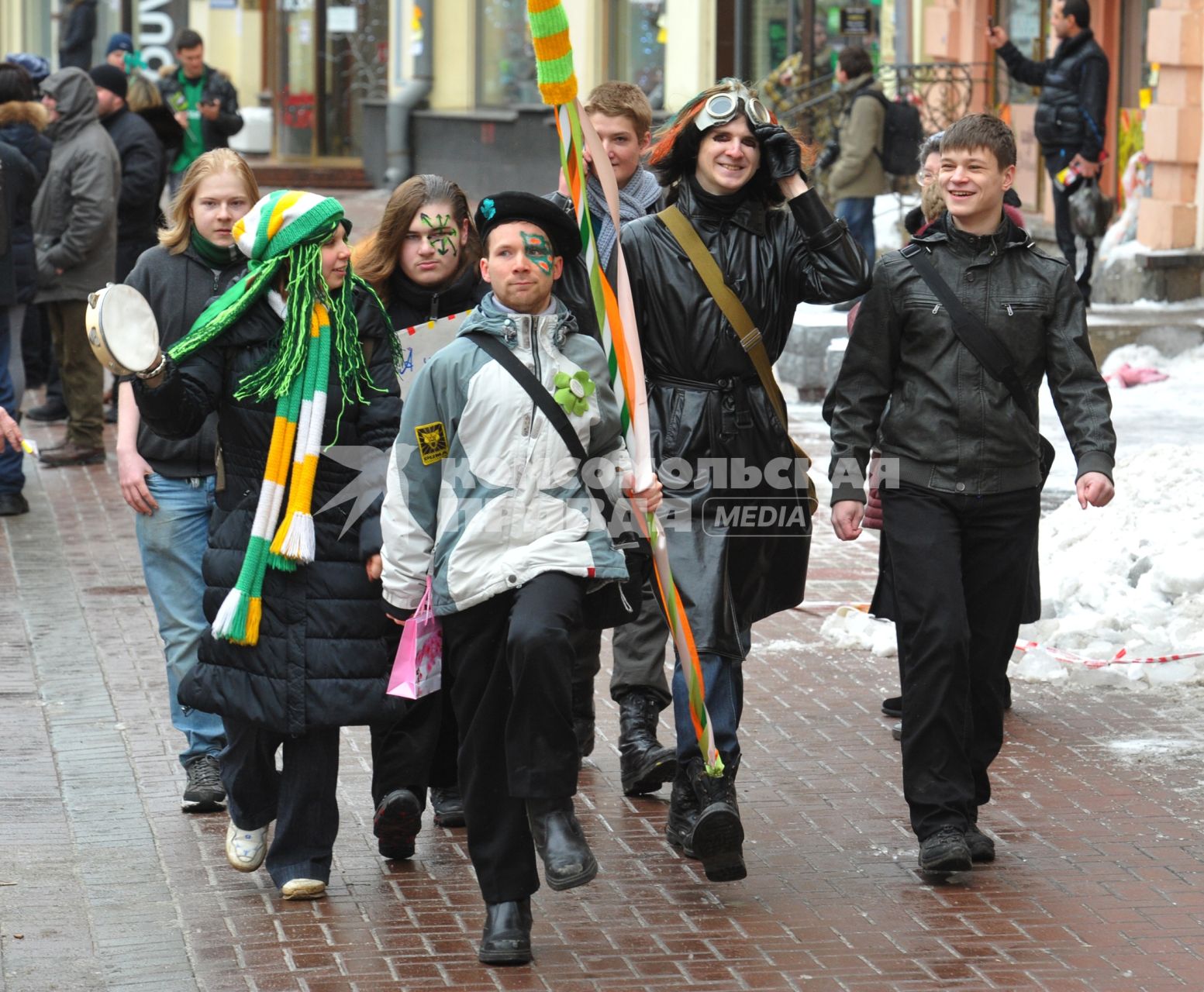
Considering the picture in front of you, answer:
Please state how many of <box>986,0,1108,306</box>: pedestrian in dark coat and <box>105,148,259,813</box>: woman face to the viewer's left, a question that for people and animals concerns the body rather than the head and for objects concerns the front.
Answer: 1

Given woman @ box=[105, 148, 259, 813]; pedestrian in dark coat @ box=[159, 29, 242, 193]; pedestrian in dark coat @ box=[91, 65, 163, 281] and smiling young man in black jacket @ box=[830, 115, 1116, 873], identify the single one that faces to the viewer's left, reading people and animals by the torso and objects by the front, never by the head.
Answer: pedestrian in dark coat @ box=[91, 65, 163, 281]

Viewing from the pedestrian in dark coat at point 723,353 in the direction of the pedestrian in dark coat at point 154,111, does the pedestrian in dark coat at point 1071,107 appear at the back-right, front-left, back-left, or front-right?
front-right

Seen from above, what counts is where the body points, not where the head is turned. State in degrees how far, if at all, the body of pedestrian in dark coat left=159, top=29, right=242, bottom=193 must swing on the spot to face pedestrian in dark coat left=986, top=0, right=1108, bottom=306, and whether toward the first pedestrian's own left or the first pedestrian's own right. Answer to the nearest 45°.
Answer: approximately 45° to the first pedestrian's own left

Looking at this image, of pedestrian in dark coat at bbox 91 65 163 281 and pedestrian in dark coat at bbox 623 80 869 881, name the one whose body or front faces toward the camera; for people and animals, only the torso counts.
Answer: pedestrian in dark coat at bbox 623 80 869 881

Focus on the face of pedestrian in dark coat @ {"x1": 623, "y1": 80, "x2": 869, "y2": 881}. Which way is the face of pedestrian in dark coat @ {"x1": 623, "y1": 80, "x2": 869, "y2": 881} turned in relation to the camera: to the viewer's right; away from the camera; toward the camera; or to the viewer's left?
toward the camera

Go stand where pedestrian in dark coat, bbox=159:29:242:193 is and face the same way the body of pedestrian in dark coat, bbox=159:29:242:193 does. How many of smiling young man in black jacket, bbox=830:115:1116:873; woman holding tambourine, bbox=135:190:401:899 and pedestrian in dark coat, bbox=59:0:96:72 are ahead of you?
2

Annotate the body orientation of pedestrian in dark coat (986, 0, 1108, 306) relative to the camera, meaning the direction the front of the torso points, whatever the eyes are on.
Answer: to the viewer's left

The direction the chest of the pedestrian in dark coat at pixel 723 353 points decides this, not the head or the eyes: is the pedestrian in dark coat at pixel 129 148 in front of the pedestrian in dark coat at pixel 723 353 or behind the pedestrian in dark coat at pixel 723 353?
behind

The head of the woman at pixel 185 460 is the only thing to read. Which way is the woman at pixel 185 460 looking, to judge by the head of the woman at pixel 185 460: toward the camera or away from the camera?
toward the camera

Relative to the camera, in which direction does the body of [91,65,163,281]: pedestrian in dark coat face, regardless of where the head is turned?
to the viewer's left

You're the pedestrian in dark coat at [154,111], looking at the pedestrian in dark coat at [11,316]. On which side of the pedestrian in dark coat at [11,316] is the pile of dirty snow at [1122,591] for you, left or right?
left

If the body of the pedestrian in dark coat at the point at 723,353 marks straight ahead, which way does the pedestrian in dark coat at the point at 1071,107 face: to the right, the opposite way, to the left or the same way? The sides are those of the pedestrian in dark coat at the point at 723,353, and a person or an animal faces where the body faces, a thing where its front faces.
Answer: to the right

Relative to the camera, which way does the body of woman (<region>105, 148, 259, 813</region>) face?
toward the camera

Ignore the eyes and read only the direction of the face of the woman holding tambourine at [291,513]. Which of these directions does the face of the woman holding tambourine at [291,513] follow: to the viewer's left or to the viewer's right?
to the viewer's right

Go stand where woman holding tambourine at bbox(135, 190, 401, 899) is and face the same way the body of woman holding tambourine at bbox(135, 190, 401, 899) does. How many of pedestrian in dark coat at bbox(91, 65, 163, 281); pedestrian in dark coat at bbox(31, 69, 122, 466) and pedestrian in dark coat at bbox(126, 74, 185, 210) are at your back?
3

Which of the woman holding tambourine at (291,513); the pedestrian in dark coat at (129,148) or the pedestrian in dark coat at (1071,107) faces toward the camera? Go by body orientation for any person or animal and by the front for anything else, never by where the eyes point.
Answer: the woman holding tambourine

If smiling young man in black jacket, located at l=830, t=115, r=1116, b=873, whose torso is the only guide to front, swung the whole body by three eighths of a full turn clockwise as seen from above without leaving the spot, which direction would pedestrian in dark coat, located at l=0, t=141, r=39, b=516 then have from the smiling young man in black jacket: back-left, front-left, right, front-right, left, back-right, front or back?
front

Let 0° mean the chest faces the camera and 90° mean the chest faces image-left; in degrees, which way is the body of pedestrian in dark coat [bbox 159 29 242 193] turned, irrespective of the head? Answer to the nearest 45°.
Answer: approximately 0°
